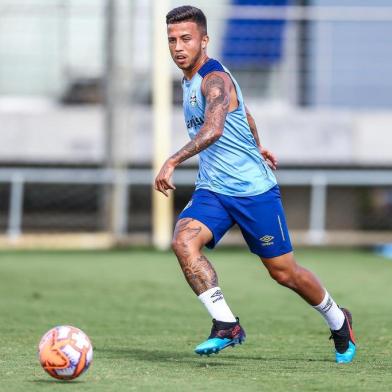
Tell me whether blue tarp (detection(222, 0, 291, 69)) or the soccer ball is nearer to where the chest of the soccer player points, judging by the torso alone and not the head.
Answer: the soccer ball

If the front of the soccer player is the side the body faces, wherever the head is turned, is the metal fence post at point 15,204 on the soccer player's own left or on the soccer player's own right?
on the soccer player's own right

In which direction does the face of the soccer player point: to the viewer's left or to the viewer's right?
to the viewer's left

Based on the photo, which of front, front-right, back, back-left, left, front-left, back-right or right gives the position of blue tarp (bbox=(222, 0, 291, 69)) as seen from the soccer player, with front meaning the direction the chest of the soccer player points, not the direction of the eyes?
back-right

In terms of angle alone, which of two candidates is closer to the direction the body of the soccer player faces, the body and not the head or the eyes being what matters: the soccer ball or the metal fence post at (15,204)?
the soccer ball

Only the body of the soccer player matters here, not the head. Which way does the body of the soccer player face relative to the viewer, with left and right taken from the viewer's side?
facing the viewer and to the left of the viewer

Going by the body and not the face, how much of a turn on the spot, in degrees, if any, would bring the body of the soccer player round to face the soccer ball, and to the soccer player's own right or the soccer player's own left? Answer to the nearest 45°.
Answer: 0° — they already face it

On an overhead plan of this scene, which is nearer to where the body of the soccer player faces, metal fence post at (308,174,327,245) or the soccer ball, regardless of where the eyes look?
the soccer ball

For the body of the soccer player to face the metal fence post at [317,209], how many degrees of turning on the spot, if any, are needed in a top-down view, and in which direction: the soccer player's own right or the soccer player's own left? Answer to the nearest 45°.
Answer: approximately 135° to the soccer player's own right
